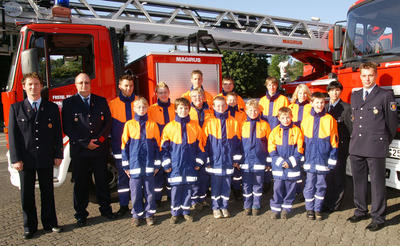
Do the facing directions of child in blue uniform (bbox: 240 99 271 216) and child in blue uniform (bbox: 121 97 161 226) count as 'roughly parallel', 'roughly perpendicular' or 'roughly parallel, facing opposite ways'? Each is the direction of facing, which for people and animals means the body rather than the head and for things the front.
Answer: roughly parallel

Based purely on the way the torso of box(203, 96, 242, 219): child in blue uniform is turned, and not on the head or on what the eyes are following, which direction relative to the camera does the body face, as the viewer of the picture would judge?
toward the camera

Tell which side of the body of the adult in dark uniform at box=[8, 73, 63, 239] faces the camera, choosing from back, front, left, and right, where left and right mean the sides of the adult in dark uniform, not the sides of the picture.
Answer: front

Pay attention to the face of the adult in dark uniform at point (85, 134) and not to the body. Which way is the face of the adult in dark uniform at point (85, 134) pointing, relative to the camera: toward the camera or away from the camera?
toward the camera

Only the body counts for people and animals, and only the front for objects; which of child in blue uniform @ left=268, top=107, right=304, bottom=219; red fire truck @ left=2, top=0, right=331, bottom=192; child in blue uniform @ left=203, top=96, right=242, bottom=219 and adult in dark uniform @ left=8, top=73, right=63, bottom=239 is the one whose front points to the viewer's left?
the red fire truck

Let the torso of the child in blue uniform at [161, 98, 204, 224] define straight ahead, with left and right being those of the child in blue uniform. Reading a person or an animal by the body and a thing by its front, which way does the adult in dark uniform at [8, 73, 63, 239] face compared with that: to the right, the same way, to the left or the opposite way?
the same way

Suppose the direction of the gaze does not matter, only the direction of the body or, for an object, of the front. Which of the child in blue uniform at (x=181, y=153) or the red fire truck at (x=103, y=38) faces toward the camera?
the child in blue uniform

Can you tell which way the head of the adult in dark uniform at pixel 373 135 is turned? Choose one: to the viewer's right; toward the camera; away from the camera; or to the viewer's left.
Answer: toward the camera

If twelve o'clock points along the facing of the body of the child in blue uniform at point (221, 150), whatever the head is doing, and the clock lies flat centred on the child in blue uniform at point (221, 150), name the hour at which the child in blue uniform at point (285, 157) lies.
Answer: the child in blue uniform at point (285, 157) is roughly at 9 o'clock from the child in blue uniform at point (221, 150).

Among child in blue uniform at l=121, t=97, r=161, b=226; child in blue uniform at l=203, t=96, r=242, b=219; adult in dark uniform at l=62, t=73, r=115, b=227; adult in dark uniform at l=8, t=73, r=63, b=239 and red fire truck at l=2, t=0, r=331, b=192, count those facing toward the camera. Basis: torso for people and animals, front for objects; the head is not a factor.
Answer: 4

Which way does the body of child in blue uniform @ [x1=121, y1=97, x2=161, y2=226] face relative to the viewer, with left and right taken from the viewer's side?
facing the viewer

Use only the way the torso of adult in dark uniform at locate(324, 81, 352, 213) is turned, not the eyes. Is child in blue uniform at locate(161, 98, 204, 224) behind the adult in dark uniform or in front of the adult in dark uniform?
in front

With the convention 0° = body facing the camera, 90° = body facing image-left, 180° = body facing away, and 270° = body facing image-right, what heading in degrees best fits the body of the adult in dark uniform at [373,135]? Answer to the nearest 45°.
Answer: approximately 45°

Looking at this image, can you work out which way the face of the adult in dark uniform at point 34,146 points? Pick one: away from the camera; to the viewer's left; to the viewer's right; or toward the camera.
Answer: toward the camera
